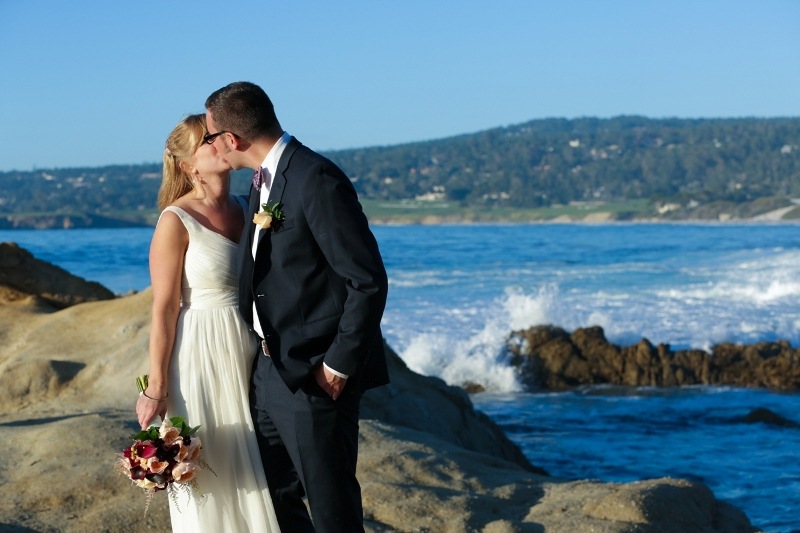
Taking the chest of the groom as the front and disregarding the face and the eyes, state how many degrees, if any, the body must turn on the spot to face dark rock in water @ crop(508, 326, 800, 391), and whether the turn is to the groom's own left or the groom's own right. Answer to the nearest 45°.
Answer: approximately 180°

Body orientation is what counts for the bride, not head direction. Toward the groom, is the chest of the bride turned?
yes

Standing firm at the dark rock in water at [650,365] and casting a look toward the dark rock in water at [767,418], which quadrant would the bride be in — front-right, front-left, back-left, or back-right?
front-right

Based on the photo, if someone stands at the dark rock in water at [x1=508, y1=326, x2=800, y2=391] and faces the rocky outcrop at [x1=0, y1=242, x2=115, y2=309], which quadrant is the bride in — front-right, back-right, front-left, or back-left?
front-left

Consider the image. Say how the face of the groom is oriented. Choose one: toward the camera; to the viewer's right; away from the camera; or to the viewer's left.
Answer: to the viewer's left

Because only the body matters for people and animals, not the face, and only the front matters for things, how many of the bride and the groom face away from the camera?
0

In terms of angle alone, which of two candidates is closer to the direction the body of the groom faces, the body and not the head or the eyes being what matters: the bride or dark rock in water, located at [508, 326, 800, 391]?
the bride

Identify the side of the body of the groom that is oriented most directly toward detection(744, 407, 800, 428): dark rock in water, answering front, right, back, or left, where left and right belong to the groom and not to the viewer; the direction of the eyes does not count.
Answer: back

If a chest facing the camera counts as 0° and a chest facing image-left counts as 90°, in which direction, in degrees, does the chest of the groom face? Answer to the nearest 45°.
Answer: approximately 45°

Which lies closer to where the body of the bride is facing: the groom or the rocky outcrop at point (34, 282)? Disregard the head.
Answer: the groom

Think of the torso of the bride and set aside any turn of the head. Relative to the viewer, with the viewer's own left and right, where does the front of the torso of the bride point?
facing the viewer and to the right of the viewer

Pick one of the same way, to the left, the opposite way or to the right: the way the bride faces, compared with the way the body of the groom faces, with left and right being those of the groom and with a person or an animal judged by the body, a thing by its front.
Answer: to the left

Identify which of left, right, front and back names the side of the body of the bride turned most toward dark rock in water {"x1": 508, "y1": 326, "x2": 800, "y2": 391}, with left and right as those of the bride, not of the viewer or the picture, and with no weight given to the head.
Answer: left
